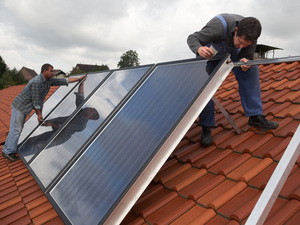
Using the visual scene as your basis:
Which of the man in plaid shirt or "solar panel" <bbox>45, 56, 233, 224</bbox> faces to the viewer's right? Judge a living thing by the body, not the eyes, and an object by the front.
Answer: the man in plaid shirt

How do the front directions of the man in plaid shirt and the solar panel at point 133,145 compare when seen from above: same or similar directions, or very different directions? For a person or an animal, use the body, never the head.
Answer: very different directions

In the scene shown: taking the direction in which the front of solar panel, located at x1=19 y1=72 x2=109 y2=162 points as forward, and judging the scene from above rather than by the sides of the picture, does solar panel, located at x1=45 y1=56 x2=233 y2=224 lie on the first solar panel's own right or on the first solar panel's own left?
on the first solar panel's own left

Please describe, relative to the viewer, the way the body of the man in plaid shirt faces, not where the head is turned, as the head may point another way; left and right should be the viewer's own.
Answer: facing to the right of the viewer

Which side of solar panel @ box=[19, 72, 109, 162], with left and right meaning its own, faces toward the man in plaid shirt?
front

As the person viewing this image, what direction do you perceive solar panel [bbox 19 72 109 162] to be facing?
facing the viewer and to the left of the viewer

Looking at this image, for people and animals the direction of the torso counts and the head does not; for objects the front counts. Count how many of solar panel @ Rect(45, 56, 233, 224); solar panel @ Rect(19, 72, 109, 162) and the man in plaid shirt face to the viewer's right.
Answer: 1

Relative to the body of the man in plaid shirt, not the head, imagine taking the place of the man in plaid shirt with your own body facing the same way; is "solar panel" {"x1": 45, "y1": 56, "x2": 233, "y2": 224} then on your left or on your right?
on your right

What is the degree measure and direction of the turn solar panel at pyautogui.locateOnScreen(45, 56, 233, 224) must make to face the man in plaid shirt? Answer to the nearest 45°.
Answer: approximately 90° to its right

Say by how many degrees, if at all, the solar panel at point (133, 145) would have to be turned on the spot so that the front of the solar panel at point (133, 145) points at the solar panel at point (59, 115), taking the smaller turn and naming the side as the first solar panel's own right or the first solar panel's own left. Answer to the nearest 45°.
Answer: approximately 90° to the first solar panel's own right
